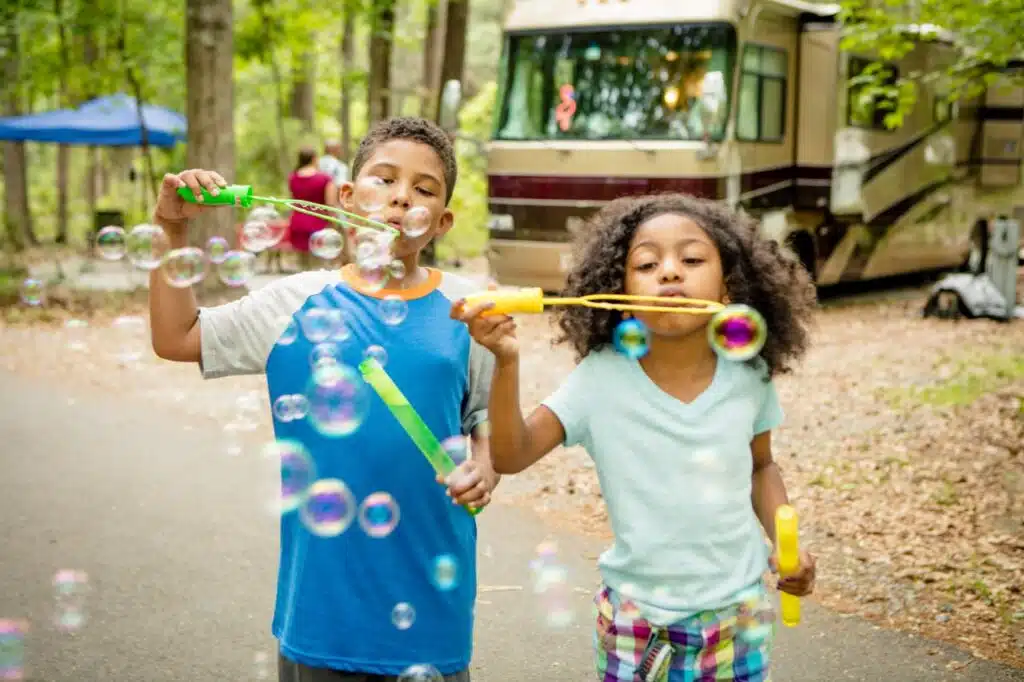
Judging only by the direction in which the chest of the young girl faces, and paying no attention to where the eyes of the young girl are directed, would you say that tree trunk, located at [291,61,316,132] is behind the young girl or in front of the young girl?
behind

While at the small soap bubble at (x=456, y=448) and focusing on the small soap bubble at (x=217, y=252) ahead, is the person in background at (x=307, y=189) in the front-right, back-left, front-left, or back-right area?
front-right

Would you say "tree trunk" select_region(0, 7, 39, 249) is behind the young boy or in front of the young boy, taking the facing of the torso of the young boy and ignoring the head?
behind

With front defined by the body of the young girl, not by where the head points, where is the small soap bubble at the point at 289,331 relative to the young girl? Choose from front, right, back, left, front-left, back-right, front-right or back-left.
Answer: right

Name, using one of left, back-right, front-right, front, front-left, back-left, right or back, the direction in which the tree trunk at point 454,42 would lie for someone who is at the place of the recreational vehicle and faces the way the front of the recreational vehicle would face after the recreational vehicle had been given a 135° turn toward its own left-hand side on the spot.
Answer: back-left

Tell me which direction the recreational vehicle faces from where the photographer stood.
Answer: facing the viewer and to the left of the viewer

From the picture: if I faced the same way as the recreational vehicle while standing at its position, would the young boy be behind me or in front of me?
in front

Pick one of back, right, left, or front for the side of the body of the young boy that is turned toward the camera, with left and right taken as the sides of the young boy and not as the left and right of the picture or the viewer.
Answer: front

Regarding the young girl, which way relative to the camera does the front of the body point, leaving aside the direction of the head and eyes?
toward the camera

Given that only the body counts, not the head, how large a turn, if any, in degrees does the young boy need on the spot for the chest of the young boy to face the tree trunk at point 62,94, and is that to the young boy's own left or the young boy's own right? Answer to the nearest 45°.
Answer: approximately 180°

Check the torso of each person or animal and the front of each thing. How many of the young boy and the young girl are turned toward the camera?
2

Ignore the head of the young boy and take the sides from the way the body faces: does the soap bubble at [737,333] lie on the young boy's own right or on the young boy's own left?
on the young boy's own left

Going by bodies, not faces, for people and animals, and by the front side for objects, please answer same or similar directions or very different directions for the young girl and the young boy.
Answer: same or similar directions

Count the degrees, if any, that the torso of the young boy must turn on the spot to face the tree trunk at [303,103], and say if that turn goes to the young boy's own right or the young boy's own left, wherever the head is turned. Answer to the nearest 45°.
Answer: approximately 180°

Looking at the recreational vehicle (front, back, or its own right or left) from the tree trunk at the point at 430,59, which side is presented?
right

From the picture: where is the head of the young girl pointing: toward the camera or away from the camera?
toward the camera
